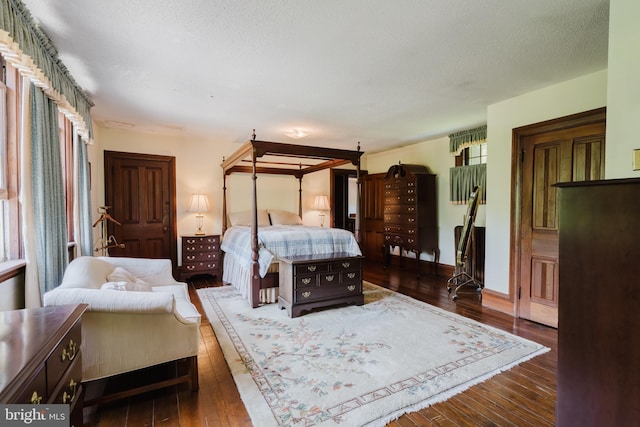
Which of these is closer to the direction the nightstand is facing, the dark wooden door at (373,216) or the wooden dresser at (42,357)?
the wooden dresser

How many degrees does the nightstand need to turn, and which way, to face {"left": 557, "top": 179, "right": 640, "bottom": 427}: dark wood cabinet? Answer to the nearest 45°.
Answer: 0° — it already faces it

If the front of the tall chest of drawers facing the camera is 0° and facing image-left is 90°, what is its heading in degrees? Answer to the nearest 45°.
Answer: approximately 45°
